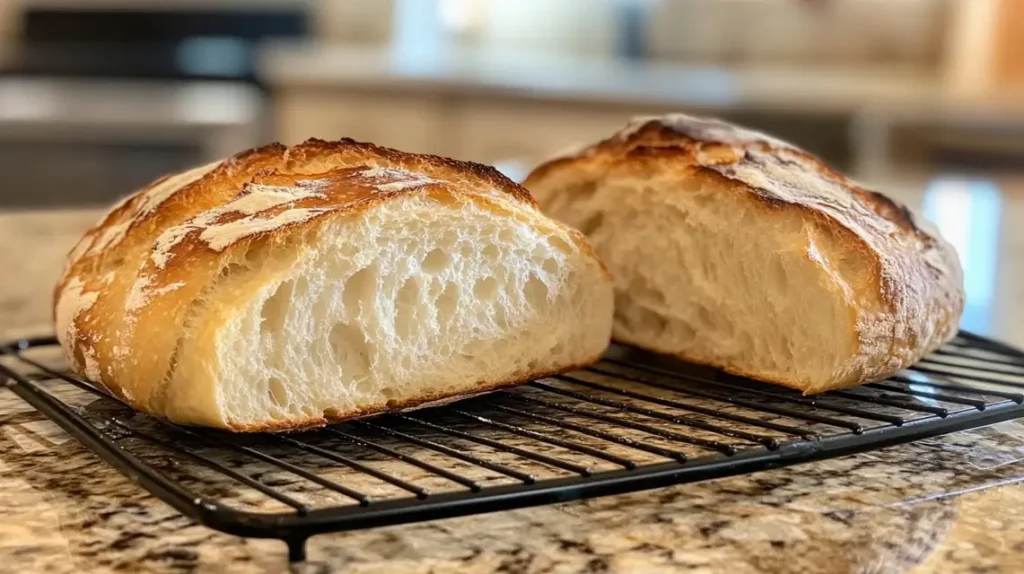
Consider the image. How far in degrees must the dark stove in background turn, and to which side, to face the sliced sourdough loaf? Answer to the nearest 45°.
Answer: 0° — it already faces it

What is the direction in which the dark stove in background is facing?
toward the camera

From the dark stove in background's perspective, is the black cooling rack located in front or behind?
in front
